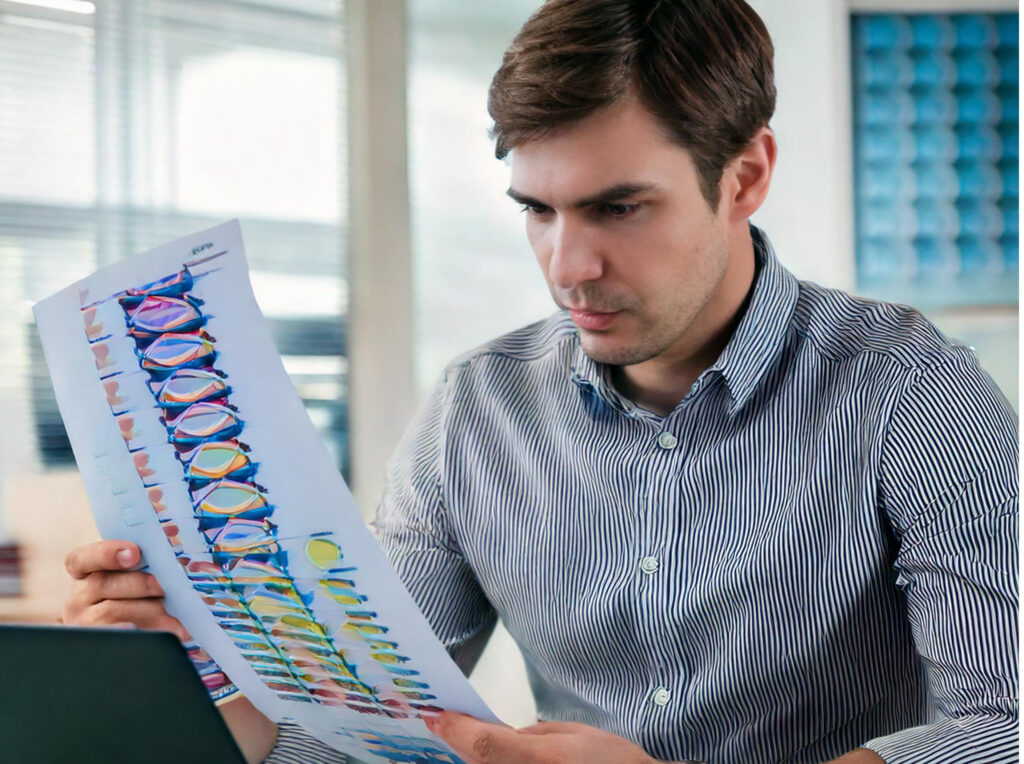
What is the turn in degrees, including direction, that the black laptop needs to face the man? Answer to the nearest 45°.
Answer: approximately 45° to its right

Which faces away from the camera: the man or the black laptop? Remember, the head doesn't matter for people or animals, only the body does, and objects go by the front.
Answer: the black laptop

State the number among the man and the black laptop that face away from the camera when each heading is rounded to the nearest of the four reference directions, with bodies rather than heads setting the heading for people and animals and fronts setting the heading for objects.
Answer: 1

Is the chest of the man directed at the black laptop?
yes

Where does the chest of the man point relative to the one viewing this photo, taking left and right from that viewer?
facing the viewer and to the left of the viewer

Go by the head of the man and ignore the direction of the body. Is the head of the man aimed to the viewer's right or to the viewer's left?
to the viewer's left

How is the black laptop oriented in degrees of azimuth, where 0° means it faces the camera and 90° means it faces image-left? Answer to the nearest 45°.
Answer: approximately 180°
